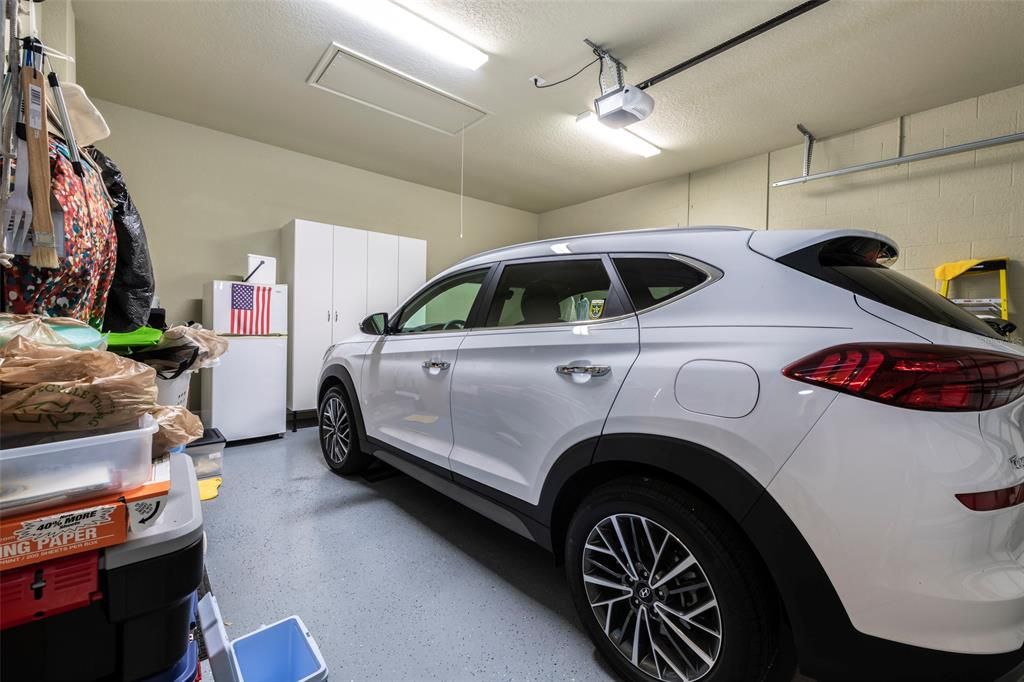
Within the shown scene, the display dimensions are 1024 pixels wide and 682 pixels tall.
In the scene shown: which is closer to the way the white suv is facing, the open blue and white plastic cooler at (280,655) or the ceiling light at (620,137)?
the ceiling light

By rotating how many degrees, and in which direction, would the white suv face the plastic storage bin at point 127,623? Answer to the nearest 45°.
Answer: approximately 90° to its left

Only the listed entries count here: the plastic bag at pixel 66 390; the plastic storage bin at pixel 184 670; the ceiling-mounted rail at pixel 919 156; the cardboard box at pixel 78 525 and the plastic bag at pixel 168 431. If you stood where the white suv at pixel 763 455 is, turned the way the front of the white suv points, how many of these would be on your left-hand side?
4

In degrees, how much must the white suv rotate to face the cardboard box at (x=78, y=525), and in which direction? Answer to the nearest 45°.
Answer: approximately 90° to its left

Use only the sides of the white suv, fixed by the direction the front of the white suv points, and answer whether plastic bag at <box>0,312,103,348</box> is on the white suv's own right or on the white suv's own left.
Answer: on the white suv's own left

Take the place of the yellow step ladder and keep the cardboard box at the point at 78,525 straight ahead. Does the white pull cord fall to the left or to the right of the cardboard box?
right

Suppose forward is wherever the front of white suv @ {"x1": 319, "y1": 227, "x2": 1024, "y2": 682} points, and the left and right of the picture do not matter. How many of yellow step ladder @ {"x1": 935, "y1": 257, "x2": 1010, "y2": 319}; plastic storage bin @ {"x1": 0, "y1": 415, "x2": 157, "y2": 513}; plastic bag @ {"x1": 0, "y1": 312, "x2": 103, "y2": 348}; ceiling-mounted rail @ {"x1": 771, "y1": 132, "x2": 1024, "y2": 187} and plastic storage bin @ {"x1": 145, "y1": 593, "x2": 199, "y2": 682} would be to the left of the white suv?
3

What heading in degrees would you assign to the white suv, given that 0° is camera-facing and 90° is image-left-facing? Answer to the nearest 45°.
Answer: approximately 135°

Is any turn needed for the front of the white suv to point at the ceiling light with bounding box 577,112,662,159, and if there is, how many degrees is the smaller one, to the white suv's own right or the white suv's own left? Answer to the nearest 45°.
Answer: approximately 45° to the white suv's own right

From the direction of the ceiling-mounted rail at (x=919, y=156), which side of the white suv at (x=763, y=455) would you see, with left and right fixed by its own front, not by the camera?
right

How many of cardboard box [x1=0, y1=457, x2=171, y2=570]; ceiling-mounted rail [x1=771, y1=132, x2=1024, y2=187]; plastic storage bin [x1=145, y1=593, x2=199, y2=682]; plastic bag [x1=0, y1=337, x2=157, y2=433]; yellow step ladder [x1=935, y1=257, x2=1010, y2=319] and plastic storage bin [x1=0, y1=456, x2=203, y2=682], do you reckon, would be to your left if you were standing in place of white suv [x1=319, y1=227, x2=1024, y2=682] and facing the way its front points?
4

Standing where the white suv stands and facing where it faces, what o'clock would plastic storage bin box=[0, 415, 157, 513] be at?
The plastic storage bin is roughly at 9 o'clock from the white suv.

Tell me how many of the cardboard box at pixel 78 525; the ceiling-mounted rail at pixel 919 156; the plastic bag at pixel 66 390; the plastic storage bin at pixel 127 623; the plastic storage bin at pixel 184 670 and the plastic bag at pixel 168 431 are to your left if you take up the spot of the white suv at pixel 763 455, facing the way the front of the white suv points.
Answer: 5

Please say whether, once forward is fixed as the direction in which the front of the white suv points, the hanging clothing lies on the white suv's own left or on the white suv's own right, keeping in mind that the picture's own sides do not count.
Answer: on the white suv's own left

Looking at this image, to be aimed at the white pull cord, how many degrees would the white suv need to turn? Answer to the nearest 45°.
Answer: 0° — it already faces it

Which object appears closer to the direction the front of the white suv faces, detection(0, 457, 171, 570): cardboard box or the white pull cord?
the white pull cord
